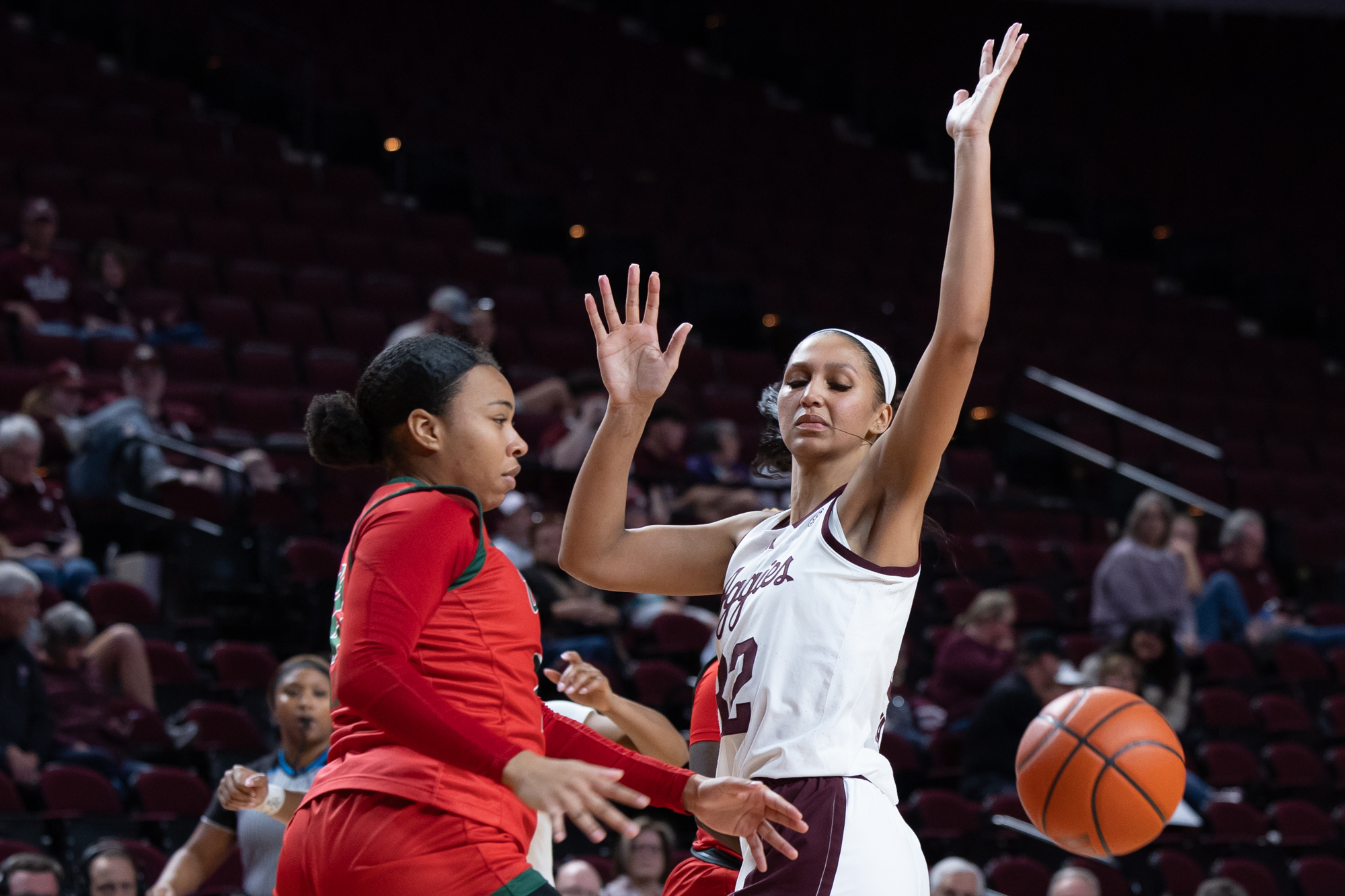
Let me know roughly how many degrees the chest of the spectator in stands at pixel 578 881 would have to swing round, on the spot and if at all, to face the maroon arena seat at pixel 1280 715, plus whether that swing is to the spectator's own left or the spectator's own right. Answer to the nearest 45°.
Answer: approximately 135° to the spectator's own left

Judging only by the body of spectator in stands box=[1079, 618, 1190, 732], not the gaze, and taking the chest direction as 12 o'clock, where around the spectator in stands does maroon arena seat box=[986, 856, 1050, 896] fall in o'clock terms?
The maroon arena seat is roughly at 1 o'clock from the spectator in stands.

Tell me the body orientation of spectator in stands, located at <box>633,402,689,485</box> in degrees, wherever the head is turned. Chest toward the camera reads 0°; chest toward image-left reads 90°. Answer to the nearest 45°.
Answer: approximately 45°

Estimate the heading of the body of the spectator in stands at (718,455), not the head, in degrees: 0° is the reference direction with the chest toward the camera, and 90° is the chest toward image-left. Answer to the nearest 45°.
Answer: approximately 315°

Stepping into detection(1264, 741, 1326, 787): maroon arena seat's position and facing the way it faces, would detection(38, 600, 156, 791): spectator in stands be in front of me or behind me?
in front
